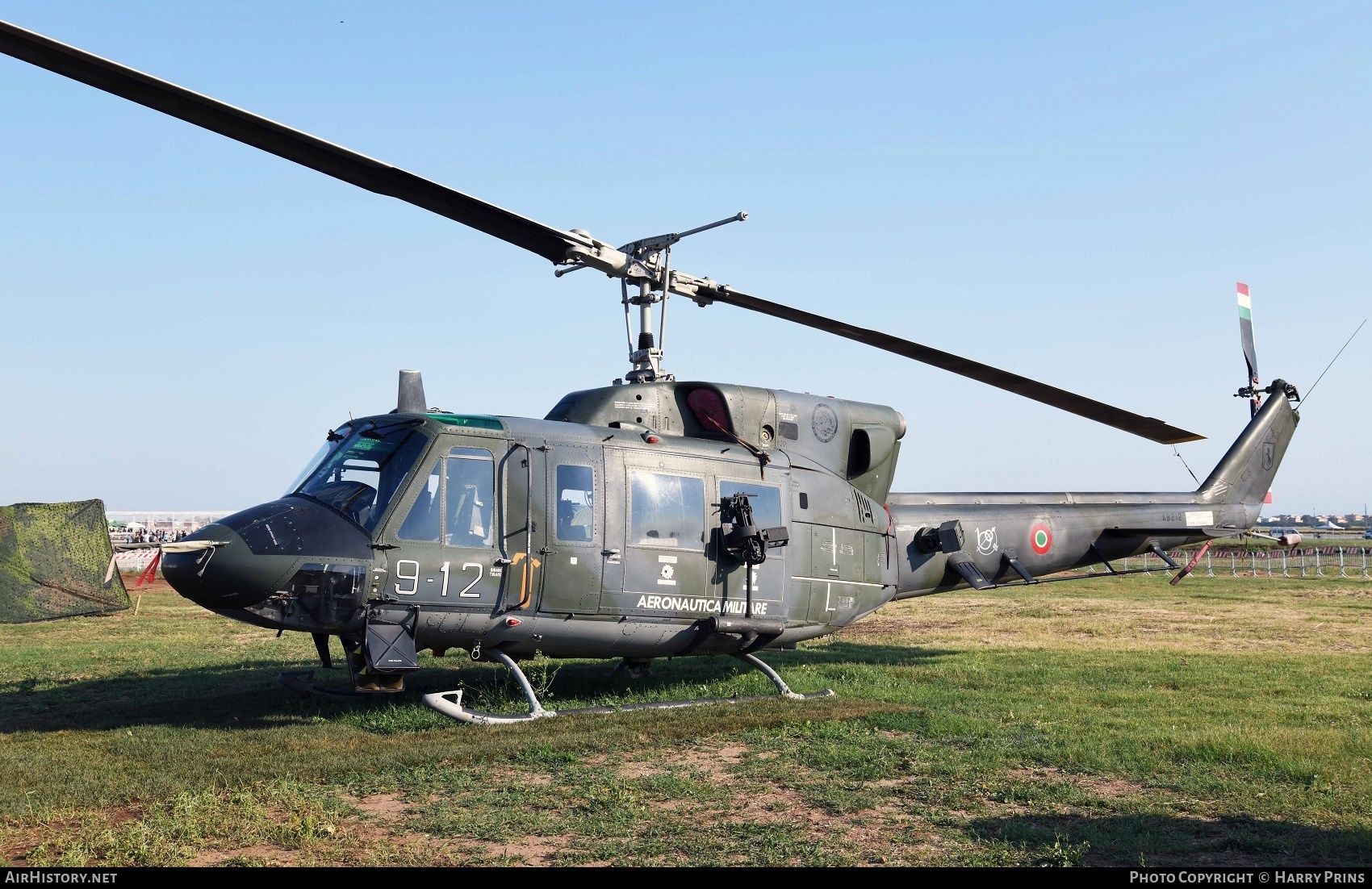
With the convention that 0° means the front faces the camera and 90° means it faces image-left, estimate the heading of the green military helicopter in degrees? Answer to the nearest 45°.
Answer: approximately 45°

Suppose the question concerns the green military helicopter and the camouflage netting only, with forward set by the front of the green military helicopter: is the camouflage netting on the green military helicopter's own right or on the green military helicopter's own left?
on the green military helicopter's own right

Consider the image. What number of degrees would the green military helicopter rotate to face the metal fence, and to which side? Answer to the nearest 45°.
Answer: approximately 180°
